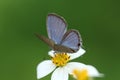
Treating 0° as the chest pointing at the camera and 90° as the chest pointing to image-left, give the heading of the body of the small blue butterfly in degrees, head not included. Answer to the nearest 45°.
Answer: approximately 90°
